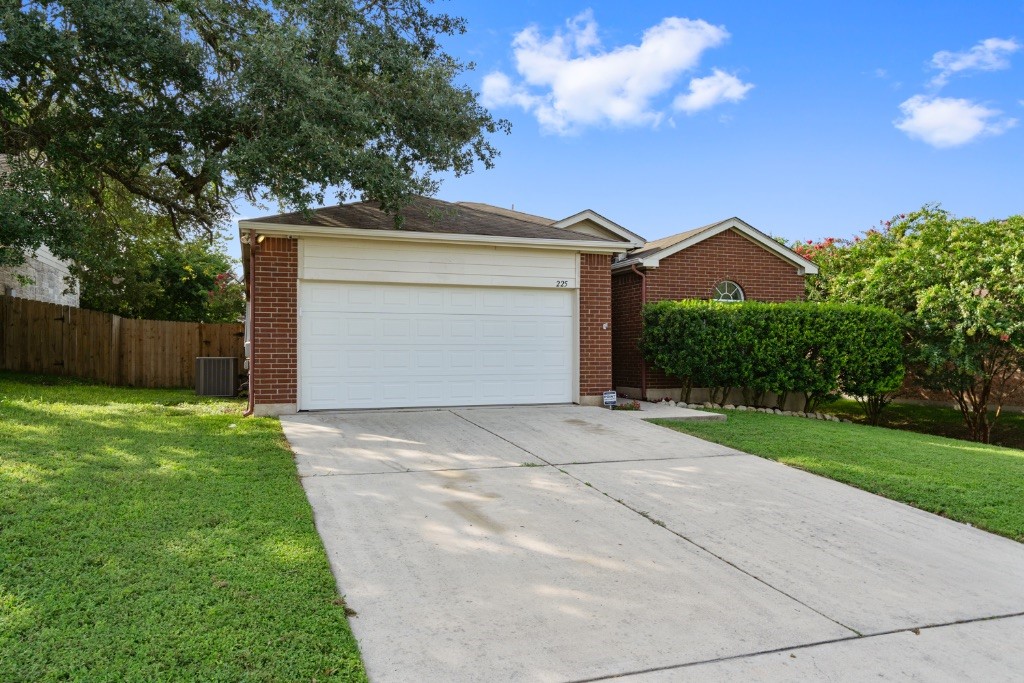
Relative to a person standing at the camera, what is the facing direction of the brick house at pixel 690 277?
facing the viewer

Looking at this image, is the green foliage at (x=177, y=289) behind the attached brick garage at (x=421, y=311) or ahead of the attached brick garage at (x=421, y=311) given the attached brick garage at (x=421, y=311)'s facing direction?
behind

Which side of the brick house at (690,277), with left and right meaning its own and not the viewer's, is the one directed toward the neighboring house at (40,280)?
right

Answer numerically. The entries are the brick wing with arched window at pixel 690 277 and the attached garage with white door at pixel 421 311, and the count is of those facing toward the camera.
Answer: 2

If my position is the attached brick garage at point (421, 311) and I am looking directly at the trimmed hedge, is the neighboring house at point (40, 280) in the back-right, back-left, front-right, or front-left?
back-left

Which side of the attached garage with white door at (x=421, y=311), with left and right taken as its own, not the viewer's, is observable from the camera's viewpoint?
front

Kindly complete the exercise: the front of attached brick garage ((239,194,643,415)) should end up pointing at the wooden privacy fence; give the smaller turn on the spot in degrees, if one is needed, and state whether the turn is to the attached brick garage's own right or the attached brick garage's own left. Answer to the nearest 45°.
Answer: approximately 135° to the attached brick garage's own right
